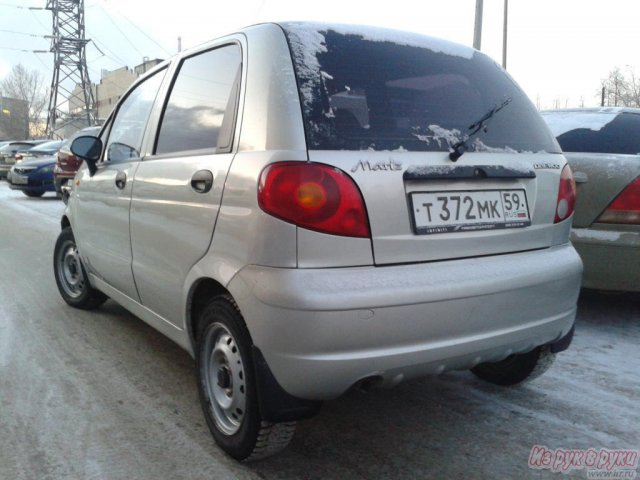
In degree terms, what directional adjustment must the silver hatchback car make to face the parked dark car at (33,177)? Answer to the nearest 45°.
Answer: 0° — it already faces it

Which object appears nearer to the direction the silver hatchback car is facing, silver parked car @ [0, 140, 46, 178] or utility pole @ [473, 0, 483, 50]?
the silver parked car

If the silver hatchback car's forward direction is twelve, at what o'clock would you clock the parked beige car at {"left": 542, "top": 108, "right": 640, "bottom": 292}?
The parked beige car is roughly at 3 o'clock from the silver hatchback car.

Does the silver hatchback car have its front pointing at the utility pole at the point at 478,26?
no

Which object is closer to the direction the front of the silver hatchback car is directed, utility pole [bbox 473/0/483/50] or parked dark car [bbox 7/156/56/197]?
the parked dark car

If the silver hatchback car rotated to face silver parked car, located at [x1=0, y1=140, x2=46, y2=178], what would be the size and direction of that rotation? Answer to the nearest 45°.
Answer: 0° — it already faces it

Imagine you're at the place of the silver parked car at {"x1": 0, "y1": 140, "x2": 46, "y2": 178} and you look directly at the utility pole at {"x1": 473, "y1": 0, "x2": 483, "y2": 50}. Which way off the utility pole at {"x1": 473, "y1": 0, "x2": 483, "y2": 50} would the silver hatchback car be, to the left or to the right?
right

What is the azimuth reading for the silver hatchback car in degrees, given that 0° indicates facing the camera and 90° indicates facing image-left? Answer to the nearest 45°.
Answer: approximately 135°

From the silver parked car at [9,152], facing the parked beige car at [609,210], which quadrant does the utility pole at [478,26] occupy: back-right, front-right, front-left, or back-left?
front-left
